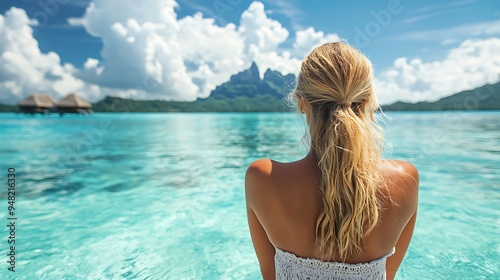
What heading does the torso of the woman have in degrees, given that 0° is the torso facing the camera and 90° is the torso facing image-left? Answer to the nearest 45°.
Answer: approximately 180°

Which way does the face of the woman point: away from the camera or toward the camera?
away from the camera
